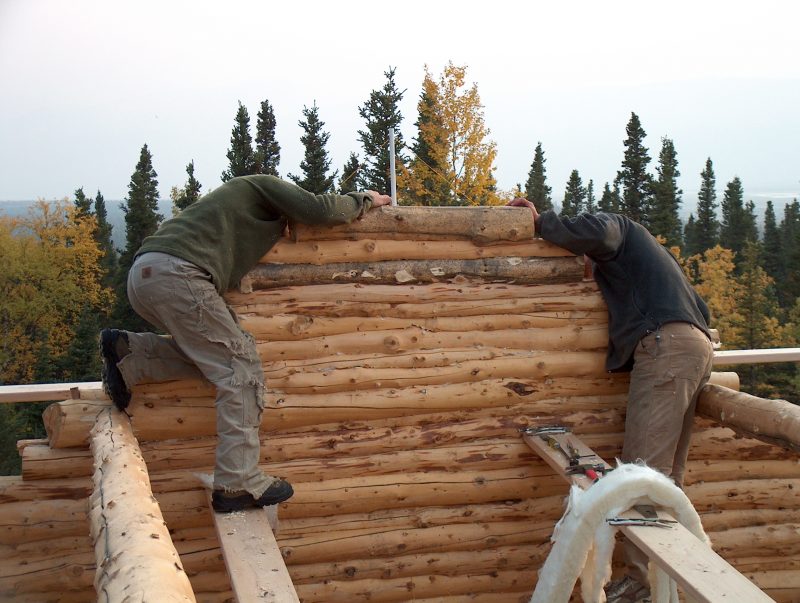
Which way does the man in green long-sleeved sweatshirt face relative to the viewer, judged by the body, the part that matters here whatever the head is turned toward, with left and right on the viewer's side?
facing to the right of the viewer

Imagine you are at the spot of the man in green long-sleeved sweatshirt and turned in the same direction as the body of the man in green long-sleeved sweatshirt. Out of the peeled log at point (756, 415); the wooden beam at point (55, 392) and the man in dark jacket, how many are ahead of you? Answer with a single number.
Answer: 2

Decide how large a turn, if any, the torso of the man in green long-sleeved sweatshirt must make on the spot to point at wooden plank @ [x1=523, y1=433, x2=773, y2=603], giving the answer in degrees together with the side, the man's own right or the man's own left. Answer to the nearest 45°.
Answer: approximately 45° to the man's own right

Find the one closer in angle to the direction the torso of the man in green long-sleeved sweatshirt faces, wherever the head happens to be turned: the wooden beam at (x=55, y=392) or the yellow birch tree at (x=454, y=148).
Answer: the yellow birch tree

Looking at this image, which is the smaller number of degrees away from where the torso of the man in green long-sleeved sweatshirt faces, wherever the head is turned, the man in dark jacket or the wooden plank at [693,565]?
the man in dark jacket

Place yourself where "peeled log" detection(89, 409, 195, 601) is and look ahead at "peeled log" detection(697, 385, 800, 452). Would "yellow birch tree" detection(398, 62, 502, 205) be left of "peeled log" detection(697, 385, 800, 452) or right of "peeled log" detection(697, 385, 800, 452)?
left

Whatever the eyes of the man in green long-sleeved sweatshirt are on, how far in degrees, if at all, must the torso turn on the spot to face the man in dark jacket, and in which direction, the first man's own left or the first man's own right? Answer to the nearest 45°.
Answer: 0° — they already face them

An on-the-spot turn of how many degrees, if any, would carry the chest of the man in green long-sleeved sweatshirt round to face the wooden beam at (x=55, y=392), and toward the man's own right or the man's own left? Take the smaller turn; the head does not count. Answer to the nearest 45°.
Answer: approximately 135° to the man's own left

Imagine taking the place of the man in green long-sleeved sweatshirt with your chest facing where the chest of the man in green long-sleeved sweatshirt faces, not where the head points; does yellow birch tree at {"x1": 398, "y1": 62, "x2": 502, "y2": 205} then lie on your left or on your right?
on your left
